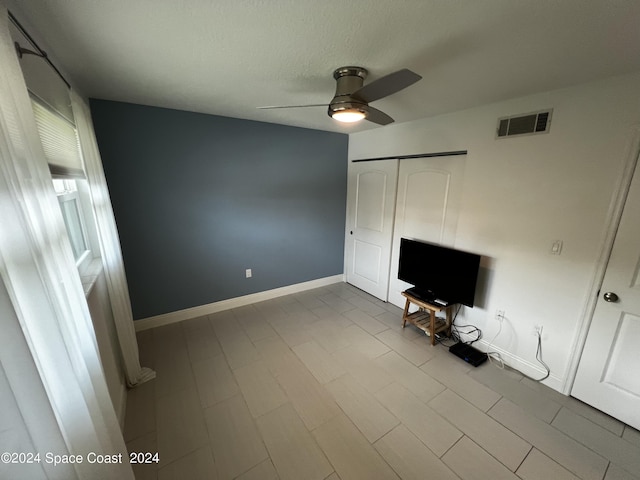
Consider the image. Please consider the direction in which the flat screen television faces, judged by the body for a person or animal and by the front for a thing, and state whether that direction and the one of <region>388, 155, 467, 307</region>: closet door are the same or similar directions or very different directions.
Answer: same or similar directions

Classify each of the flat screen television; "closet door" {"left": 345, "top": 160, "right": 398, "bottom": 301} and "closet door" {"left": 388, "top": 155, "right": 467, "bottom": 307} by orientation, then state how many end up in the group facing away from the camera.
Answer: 0

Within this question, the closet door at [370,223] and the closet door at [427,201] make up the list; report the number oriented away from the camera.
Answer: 0

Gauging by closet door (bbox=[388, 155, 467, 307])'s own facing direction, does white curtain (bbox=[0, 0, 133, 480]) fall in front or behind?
in front

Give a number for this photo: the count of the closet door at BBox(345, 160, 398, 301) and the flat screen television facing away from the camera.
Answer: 0

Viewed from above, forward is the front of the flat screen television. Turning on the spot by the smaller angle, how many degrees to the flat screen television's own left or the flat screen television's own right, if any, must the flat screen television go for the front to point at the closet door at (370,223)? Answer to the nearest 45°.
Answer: approximately 90° to the flat screen television's own right

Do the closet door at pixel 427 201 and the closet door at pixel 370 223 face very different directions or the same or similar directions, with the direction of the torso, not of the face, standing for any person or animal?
same or similar directions

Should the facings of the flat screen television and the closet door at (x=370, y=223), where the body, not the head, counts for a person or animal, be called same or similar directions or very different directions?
same or similar directions

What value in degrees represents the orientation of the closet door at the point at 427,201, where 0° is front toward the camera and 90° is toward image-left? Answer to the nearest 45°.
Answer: approximately 45°

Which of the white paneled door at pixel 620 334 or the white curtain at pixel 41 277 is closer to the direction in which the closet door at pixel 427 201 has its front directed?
the white curtain

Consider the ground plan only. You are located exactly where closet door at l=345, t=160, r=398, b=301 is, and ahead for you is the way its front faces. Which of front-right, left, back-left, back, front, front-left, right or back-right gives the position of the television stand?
left

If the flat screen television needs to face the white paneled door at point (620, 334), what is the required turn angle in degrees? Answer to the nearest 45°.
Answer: approximately 135° to its left

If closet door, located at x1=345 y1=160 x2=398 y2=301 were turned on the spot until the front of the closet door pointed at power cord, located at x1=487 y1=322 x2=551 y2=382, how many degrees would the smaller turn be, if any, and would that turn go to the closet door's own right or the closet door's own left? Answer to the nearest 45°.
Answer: approximately 90° to the closet door's own left

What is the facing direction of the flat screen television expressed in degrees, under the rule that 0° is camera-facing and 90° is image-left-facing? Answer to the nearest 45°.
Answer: approximately 45°

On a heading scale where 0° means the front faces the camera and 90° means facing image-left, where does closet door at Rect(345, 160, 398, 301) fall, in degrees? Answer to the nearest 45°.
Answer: approximately 45°
